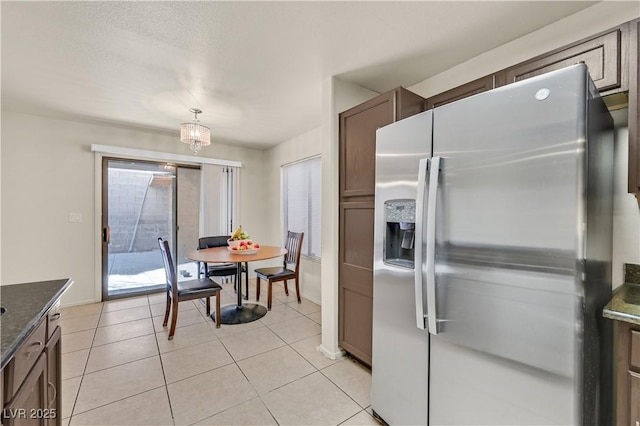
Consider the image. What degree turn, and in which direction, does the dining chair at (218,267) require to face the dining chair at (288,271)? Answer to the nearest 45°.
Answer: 0° — it already faces it

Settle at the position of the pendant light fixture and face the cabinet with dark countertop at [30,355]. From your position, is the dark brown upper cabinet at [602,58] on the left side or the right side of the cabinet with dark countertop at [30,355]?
left

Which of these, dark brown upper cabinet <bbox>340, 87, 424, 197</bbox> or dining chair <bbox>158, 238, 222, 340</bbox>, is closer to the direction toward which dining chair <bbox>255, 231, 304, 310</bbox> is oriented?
the dining chair

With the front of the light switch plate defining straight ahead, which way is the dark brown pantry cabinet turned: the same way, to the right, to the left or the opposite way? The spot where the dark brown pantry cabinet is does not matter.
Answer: to the right

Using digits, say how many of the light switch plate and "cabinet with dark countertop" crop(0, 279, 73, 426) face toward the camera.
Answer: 1

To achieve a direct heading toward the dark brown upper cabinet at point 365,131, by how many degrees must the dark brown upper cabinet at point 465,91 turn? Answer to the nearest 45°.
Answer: approximately 45° to its right

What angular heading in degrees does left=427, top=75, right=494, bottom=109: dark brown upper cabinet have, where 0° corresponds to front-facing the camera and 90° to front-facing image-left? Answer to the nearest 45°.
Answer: approximately 45°

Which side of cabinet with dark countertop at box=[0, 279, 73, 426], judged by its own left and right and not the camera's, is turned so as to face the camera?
right

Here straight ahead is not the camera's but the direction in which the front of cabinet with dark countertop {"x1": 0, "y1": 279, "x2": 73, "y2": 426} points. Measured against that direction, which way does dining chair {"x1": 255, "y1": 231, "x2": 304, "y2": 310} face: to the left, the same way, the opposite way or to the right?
the opposite way

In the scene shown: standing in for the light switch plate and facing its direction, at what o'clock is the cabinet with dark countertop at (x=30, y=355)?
The cabinet with dark countertop is roughly at 12 o'clock from the light switch plate.
